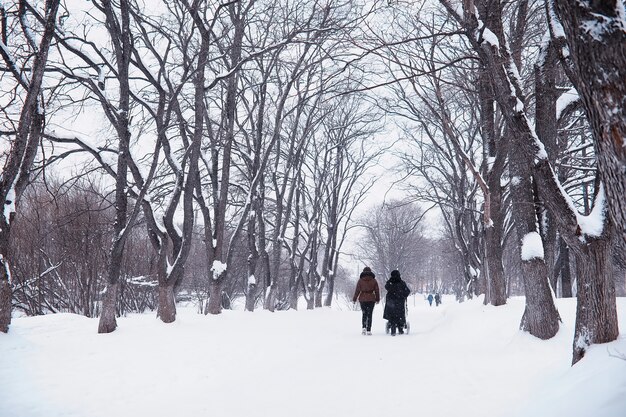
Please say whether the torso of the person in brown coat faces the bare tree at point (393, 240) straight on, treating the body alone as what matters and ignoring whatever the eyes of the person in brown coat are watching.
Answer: yes

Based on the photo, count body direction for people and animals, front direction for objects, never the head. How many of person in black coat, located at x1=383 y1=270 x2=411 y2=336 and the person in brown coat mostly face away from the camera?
2

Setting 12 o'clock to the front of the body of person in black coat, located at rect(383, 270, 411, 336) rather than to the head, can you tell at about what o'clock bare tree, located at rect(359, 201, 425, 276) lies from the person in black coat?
The bare tree is roughly at 12 o'clock from the person in black coat.

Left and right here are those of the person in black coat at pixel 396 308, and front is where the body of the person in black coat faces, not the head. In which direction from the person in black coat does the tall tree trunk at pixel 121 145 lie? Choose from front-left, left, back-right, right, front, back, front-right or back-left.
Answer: back-left

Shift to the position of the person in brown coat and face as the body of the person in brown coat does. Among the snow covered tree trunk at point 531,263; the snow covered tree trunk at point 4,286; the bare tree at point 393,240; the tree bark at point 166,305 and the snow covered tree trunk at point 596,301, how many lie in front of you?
1

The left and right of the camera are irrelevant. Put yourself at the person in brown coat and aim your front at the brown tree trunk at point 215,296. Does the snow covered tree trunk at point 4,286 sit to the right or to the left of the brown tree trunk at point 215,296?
left

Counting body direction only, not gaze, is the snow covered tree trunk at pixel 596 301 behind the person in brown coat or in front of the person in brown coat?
behind

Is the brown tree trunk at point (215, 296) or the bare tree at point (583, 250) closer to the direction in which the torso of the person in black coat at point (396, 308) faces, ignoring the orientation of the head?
the brown tree trunk

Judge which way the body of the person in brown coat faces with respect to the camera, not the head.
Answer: away from the camera

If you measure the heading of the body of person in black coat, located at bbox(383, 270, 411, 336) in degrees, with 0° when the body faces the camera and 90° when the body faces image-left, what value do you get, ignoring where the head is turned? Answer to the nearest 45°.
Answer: approximately 180°
